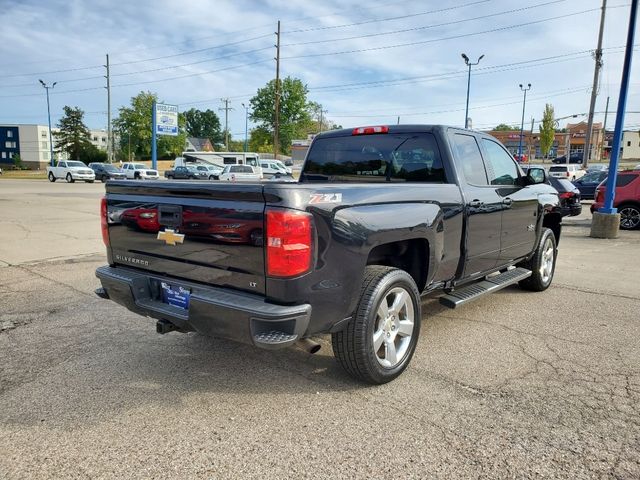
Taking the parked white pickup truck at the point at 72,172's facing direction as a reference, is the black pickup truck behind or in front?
in front

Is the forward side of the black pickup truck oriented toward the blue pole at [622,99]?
yes

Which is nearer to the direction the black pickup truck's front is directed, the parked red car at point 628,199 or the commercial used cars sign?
the parked red car

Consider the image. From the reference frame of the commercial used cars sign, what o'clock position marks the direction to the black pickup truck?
The black pickup truck is roughly at 12 o'clock from the commercial used cars sign.

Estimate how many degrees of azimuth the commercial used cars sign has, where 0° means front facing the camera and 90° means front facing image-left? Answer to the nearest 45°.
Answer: approximately 0°

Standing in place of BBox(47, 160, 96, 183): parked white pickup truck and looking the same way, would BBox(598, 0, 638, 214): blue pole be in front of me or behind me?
in front

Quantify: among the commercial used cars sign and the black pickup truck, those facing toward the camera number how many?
1

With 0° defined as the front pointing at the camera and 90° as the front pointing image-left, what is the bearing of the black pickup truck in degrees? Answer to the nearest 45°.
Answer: approximately 225°
